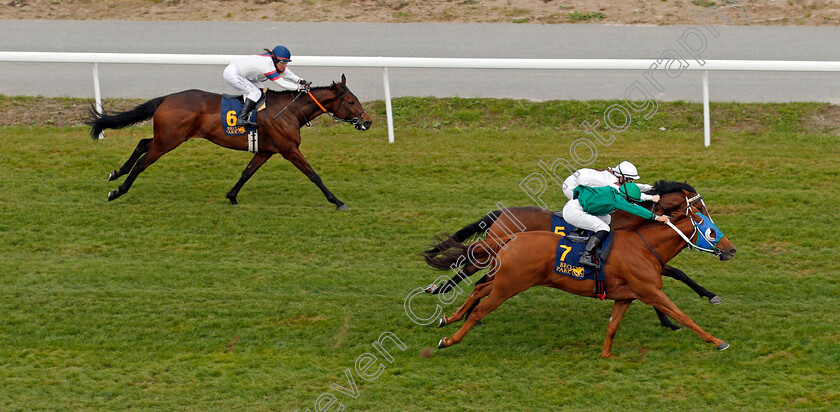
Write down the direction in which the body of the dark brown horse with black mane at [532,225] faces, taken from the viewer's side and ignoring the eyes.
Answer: to the viewer's right

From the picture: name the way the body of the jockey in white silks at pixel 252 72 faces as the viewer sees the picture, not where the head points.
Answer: to the viewer's right

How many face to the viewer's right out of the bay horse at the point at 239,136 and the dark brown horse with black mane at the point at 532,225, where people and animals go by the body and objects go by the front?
2

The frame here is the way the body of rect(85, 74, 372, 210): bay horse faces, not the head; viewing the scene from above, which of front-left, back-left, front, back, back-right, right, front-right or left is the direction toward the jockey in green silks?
front-right

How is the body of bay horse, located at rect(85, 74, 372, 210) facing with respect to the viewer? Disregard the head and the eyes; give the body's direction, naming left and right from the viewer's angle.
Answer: facing to the right of the viewer

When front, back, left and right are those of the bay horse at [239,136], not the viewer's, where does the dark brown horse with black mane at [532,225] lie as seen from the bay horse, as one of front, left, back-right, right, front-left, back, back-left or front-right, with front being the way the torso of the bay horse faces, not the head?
front-right

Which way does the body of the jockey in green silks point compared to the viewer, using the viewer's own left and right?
facing to the right of the viewer
